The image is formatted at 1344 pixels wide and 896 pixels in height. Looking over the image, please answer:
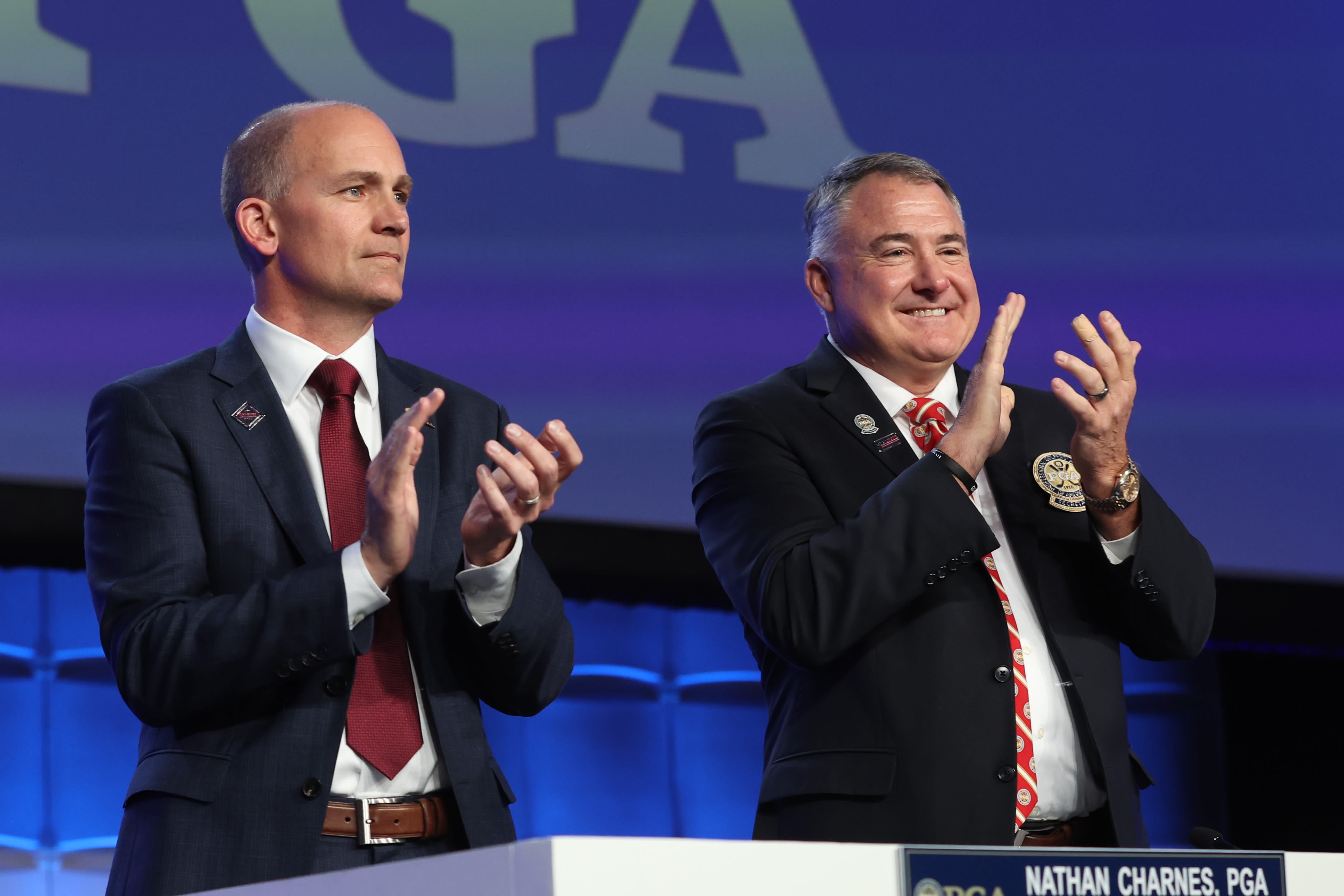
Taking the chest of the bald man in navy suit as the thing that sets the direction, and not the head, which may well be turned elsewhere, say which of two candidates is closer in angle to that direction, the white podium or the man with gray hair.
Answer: the white podium

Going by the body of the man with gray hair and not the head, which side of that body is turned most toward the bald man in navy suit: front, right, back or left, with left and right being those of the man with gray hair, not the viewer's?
right

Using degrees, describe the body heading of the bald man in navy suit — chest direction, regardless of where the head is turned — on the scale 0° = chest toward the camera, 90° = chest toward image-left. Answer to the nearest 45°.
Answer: approximately 315°

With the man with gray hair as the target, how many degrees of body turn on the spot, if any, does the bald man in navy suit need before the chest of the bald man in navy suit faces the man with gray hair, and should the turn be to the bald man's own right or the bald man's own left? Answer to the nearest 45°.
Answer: approximately 45° to the bald man's own left
